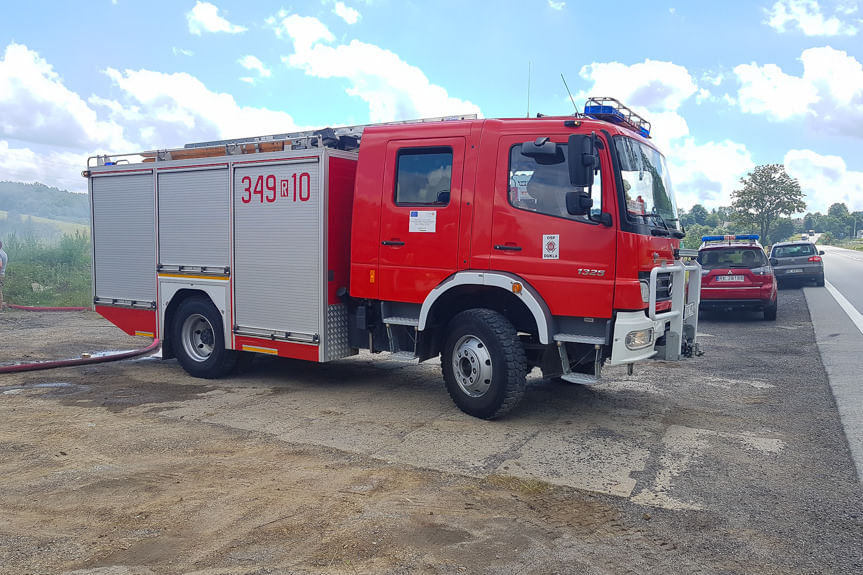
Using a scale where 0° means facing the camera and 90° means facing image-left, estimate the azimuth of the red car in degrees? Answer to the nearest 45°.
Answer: approximately 180°

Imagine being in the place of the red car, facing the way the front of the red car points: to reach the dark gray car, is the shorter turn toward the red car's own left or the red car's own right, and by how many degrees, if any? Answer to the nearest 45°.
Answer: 0° — it already faces it

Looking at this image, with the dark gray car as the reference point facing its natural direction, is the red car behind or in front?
behind

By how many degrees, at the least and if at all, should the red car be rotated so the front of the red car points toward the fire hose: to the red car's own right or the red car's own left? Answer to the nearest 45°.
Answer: approximately 135° to the red car's own left

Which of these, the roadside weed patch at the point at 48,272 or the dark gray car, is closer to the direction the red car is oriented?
the dark gray car

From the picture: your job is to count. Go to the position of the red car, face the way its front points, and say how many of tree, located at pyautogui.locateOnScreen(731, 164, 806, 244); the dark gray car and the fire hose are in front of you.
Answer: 2

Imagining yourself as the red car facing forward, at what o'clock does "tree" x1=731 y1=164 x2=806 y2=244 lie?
The tree is roughly at 12 o'clock from the red car.

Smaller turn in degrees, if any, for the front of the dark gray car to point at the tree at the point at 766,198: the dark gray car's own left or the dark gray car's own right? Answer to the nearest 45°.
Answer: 0° — it already faces it

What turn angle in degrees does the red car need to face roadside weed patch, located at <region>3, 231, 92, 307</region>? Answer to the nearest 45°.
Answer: approximately 90° to its left

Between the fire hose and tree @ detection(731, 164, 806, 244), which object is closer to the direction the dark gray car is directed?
the tree

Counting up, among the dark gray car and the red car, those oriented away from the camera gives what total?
2

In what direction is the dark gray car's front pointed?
away from the camera
